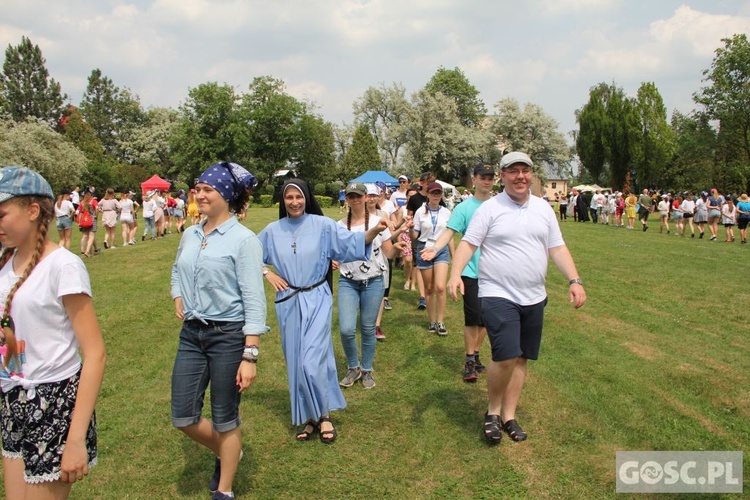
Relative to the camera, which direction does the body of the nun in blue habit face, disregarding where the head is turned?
toward the camera

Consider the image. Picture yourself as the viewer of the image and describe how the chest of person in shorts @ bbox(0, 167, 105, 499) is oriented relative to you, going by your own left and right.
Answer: facing the viewer and to the left of the viewer

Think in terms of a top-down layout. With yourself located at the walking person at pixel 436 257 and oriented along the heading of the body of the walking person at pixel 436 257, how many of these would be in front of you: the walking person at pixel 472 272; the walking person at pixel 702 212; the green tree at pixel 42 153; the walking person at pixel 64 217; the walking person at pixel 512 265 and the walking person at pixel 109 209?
2

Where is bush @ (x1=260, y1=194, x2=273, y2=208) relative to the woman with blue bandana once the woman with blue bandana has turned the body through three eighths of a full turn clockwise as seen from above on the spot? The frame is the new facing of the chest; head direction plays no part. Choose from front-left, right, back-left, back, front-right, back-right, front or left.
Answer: front

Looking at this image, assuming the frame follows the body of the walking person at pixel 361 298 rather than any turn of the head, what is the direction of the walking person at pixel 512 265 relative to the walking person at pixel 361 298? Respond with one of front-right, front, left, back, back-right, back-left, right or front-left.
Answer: front-left

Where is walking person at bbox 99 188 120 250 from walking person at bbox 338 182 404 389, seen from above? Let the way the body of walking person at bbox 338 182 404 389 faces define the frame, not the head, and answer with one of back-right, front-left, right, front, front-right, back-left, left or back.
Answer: back-right

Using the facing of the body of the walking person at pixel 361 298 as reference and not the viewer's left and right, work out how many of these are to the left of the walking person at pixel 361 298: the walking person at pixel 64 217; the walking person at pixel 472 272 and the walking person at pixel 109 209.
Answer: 1

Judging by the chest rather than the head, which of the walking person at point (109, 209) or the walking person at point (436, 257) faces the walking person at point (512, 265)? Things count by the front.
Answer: the walking person at point (436, 257)

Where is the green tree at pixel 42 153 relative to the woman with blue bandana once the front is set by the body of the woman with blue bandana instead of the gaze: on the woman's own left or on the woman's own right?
on the woman's own right

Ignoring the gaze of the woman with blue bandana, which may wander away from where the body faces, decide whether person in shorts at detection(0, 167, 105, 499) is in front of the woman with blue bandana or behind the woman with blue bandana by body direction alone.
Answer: in front

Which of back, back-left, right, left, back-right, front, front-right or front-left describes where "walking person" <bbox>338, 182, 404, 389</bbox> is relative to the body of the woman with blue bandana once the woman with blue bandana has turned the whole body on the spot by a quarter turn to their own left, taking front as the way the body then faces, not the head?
left
